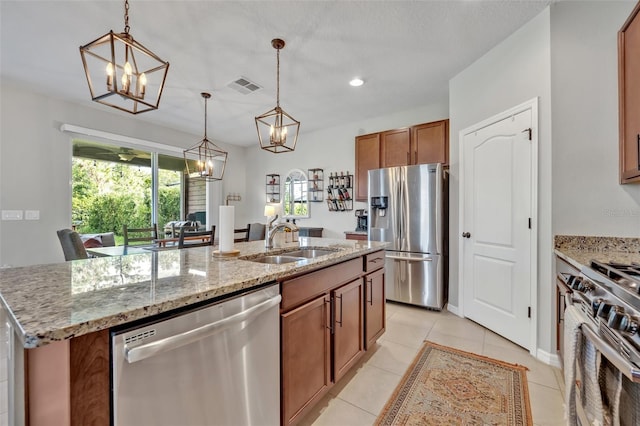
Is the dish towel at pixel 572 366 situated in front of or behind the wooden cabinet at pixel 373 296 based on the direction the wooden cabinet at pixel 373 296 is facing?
in front

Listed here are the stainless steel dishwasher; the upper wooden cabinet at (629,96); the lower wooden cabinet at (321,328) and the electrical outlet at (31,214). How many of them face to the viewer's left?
1

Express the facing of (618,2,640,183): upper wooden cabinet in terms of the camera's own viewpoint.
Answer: facing to the left of the viewer

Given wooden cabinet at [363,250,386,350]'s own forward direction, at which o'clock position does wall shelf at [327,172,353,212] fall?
The wall shelf is roughly at 7 o'clock from the wooden cabinet.

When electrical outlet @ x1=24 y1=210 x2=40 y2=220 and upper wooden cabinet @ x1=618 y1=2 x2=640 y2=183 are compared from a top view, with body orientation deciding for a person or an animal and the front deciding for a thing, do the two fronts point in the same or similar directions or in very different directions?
very different directions

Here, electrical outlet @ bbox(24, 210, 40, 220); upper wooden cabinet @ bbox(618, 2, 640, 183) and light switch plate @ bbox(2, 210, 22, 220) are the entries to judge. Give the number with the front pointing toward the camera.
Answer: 2

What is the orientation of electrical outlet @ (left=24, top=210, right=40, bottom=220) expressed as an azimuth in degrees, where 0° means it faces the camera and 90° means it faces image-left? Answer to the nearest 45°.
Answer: approximately 0°

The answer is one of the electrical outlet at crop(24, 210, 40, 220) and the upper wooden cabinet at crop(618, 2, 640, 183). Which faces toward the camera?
the electrical outlet

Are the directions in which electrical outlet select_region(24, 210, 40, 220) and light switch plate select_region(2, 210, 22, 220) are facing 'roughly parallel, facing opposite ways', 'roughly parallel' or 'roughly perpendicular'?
roughly parallel

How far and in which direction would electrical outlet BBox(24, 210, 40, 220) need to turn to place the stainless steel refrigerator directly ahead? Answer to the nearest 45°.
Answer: approximately 45° to its left
